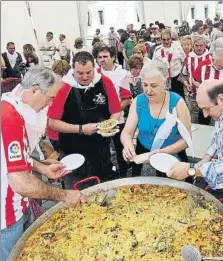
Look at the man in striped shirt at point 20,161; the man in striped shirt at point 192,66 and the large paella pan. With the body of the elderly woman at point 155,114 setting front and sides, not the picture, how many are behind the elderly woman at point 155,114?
1

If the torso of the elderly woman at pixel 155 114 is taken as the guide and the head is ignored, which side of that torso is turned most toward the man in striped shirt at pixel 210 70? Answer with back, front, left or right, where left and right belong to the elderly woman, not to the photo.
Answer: back

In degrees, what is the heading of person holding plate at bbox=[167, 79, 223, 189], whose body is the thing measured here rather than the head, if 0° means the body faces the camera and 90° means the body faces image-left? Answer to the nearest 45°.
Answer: approximately 90°

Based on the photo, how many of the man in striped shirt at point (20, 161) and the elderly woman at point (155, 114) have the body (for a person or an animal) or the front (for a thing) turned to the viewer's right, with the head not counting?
1

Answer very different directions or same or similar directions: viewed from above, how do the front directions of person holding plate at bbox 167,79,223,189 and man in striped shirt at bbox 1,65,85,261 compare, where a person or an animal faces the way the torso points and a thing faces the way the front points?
very different directions

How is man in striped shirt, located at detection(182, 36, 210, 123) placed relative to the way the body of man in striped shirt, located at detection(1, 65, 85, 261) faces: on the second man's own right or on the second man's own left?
on the second man's own left

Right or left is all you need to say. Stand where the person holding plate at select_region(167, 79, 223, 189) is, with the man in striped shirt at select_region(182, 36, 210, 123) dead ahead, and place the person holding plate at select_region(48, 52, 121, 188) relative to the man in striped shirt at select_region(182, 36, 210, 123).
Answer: left

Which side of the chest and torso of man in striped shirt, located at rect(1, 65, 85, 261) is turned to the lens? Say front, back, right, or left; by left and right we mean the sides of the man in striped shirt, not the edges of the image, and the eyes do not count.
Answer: right

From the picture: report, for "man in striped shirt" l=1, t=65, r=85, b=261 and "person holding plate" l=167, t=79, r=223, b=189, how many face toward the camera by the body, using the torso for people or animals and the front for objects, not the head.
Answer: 0

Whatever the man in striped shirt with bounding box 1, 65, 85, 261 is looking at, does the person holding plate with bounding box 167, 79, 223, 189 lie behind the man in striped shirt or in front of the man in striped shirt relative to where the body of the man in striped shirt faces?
in front

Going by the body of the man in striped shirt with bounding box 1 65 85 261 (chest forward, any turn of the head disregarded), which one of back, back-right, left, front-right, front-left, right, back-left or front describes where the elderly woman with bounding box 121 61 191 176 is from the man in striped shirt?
front-left

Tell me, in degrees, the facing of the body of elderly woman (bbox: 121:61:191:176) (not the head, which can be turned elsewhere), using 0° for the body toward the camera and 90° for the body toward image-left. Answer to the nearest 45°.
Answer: approximately 0°
